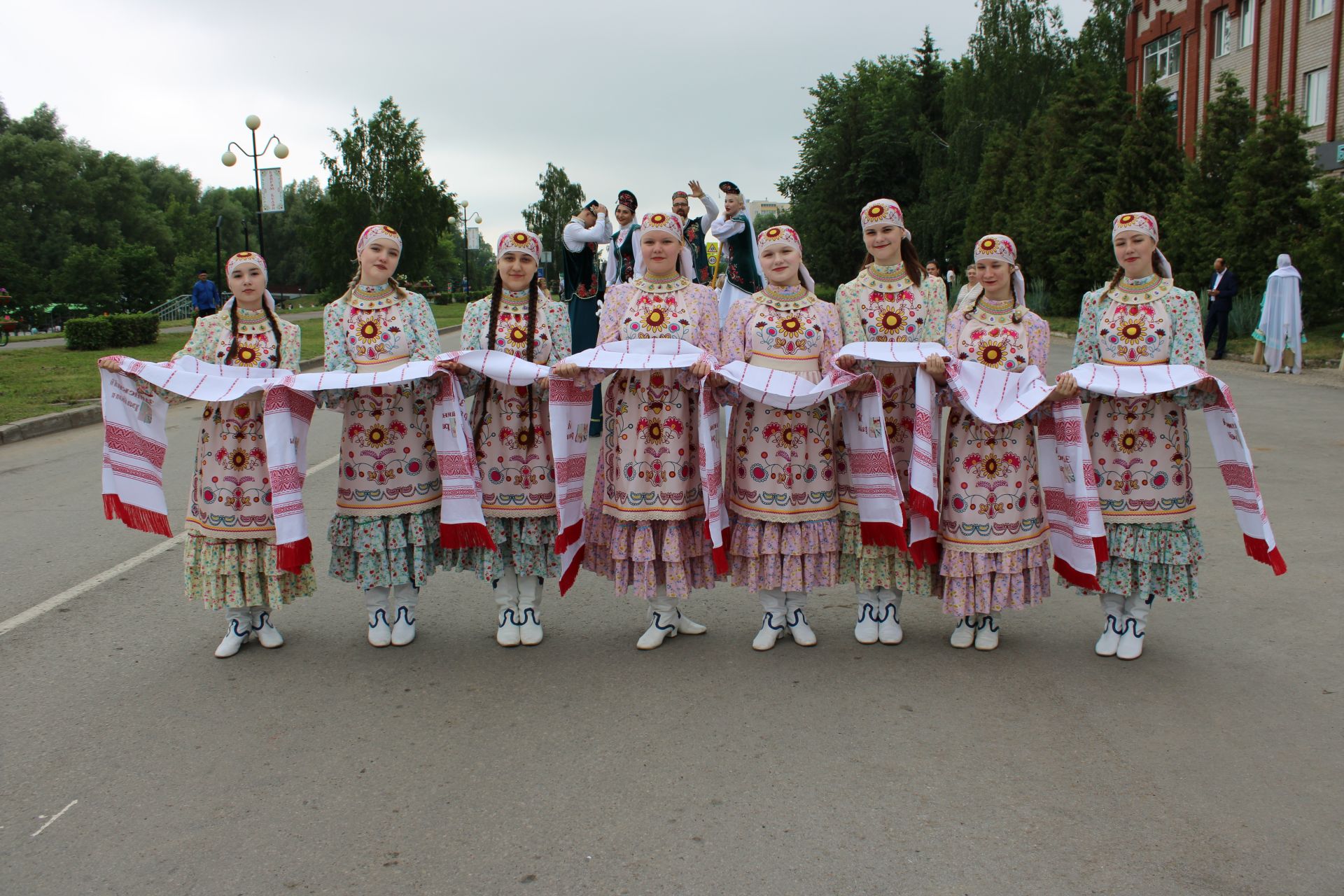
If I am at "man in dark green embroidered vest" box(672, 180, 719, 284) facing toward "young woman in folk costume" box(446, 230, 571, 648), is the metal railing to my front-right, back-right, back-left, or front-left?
back-right

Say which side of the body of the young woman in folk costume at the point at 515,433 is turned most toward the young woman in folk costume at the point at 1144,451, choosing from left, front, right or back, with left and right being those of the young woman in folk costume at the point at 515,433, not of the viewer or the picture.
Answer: left

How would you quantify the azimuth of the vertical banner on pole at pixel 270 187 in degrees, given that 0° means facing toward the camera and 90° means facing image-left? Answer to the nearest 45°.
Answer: approximately 0°

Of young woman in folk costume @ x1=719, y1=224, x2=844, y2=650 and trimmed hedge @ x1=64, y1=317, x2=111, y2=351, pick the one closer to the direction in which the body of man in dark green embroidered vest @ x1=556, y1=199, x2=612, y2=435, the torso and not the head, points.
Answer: the young woman in folk costume

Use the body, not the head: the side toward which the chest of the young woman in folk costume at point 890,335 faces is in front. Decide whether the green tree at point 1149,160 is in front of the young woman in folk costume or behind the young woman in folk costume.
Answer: behind

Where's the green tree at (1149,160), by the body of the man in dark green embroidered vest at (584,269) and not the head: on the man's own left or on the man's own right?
on the man's own left

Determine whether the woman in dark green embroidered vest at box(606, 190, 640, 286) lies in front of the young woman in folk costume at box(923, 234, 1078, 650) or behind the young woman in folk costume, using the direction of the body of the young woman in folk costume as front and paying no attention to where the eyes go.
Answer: behind

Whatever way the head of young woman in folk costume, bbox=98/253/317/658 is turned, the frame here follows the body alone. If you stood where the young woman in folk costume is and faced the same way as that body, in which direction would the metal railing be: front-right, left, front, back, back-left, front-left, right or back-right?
back
